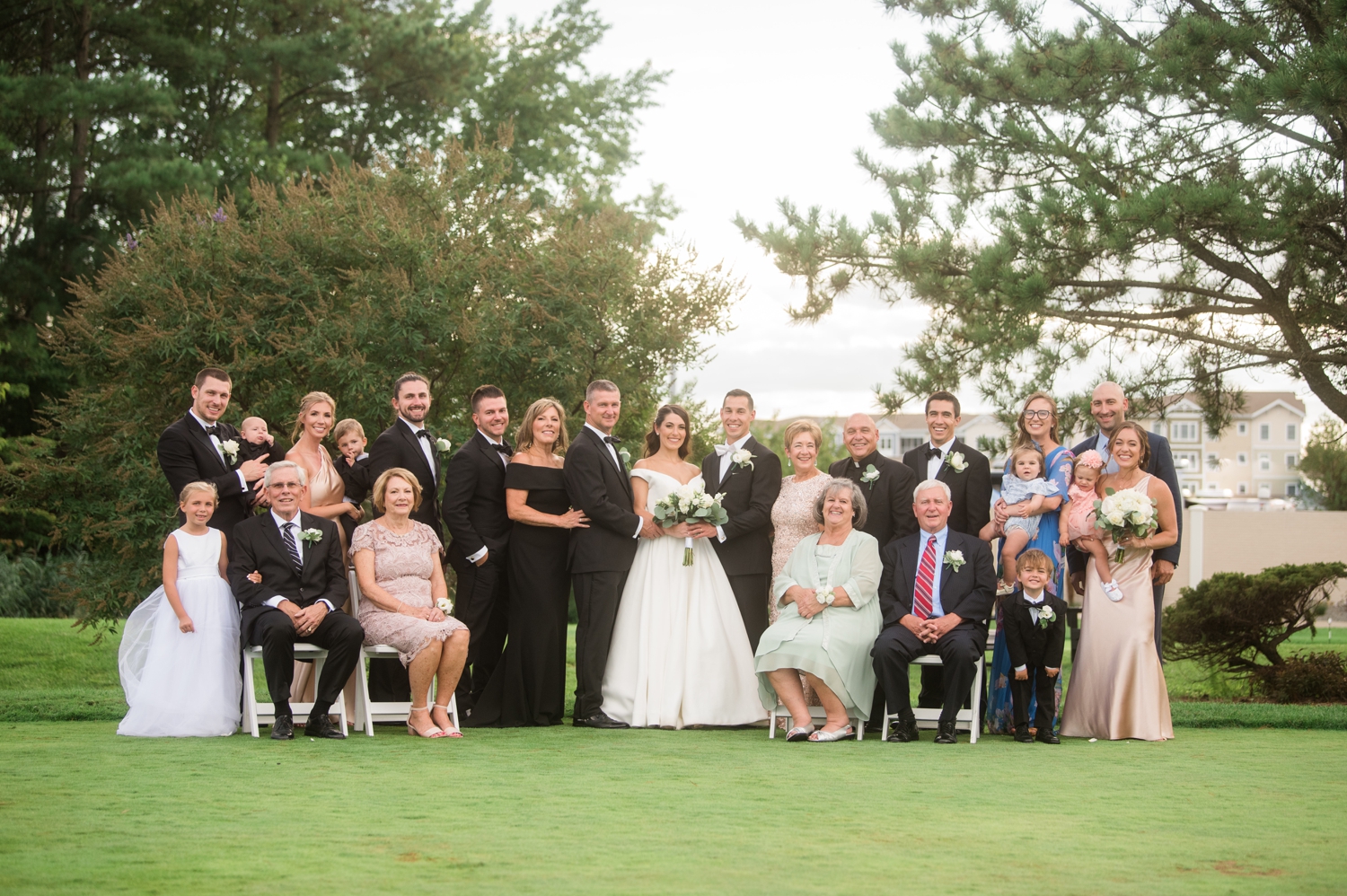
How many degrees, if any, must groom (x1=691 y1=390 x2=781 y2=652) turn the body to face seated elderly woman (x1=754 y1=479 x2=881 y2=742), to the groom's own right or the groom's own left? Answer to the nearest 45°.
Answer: approximately 90° to the groom's own left

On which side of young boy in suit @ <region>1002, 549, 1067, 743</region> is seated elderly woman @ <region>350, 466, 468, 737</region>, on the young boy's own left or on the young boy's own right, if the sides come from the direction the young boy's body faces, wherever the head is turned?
on the young boy's own right

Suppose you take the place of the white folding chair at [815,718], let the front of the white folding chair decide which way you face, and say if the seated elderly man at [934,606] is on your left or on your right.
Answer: on your left

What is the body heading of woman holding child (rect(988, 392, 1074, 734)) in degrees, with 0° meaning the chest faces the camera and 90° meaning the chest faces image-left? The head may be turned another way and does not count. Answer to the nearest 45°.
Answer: approximately 45°

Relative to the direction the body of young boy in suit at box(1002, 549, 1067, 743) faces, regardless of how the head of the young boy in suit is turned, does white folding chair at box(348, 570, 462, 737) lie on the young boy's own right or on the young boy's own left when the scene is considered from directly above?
on the young boy's own right

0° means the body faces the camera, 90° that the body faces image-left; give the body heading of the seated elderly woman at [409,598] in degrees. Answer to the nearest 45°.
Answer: approximately 315°
